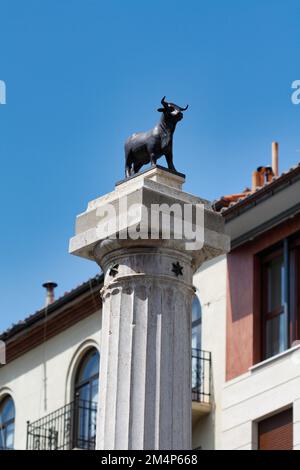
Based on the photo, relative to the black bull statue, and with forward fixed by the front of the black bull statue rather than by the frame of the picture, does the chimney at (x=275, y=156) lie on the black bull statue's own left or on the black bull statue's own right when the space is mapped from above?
on the black bull statue's own left

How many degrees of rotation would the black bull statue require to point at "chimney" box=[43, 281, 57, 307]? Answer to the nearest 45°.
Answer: approximately 135° to its left

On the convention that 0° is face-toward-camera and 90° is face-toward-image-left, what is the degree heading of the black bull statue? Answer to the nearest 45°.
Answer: approximately 315°
